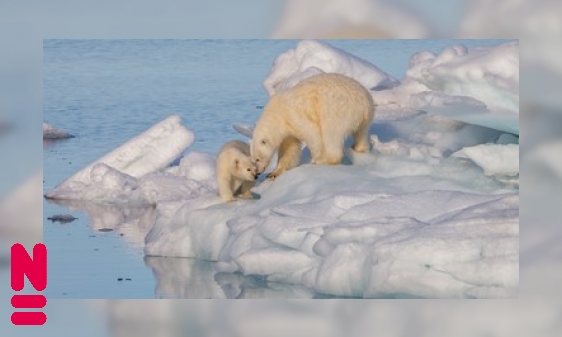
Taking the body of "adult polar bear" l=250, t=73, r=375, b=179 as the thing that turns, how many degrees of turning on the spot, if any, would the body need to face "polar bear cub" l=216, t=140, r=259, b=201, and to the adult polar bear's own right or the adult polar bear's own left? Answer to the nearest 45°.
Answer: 0° — it already faces it

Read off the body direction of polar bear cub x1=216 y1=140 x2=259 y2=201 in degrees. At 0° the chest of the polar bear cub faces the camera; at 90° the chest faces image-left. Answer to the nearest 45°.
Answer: approximately 315°

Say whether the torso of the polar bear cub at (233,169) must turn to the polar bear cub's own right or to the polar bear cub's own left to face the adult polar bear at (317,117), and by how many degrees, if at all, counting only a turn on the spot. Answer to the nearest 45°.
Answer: approximately 45° to the polar bear cub's own left

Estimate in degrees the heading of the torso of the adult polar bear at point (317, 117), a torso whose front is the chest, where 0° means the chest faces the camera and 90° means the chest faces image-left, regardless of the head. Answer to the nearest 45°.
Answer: approximately 90°

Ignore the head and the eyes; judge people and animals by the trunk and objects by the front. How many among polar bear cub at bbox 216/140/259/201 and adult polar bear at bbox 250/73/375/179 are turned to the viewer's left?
1
